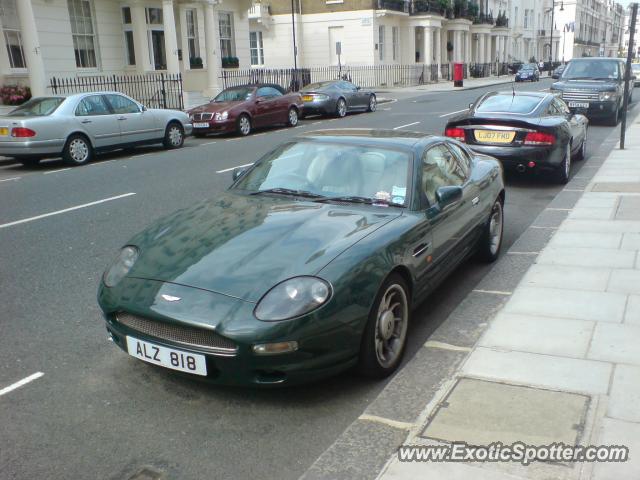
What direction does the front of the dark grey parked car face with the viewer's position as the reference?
facing away from the viewer and to the right of the viewer

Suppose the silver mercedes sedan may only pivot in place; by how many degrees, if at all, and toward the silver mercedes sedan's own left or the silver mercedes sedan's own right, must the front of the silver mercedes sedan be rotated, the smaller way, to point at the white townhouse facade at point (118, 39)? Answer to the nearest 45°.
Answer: approximately 45° to the silver mercedes sedan's own left

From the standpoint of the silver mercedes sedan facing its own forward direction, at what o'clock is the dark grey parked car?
The dark grey parked car is roughly at 12 o'clock from the silver mercedes sedan.

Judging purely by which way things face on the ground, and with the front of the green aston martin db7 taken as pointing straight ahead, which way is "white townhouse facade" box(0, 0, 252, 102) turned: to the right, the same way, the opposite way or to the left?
to the left

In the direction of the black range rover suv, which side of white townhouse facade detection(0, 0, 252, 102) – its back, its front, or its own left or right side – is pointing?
front

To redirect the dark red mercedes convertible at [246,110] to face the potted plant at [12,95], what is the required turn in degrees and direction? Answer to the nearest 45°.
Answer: approximately 45° to its right

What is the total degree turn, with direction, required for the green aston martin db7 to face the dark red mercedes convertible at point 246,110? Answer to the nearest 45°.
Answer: approximately 135° to its right

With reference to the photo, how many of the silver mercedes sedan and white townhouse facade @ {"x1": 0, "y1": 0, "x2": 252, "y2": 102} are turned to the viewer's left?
0

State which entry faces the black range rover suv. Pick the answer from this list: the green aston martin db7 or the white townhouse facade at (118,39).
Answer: the white townhouse facade

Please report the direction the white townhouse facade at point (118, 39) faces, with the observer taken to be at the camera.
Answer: facing the viewer and to the right of the viewer

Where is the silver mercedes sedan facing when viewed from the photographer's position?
facing away from the viewer and to the right of the viewer
